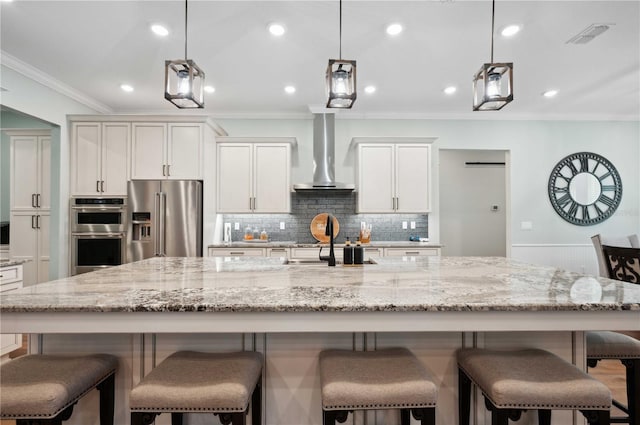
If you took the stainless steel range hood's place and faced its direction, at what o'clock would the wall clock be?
The wall clock is roughly at 9 o'clock from the stainless steel range hood.

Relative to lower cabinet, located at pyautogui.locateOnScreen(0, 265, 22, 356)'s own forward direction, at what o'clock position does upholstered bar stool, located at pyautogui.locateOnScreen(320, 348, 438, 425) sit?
The upholstered bar stool is roughly at 1 o'clock from the lower cabinet.

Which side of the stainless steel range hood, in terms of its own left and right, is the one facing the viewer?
front

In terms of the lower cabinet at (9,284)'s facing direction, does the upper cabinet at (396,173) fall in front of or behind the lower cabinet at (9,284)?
in front

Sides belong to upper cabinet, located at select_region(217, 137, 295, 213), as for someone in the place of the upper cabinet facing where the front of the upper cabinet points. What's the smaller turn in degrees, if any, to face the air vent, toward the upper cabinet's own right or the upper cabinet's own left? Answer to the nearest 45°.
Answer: approximately 45° to the upper cabinet's own left

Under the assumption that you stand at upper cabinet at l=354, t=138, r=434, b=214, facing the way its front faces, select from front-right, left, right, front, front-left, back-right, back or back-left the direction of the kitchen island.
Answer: front

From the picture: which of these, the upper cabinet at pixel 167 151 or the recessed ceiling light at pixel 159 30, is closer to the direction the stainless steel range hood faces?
the recessed ceiling light

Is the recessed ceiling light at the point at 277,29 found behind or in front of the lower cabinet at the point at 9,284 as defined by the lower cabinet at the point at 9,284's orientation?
in front

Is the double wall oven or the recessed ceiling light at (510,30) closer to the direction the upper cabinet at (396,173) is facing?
the recessed ceiling light

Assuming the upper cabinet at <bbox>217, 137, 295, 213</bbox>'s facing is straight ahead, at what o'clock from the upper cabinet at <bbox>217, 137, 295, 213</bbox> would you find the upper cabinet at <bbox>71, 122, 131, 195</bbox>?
the upper cabinet at <bbox>71, 122, 131, 195</bbox> is roughly at 3 o'clock from the upper cabinet at <bbox>217, 137, 295, 213</bbox>.

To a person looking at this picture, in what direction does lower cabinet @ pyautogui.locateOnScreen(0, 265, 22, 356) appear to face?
facing the viewer and to the right of the viewer

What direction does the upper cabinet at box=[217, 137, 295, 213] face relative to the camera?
toward the camera

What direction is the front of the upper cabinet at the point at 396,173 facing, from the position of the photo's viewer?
facing the viewer
